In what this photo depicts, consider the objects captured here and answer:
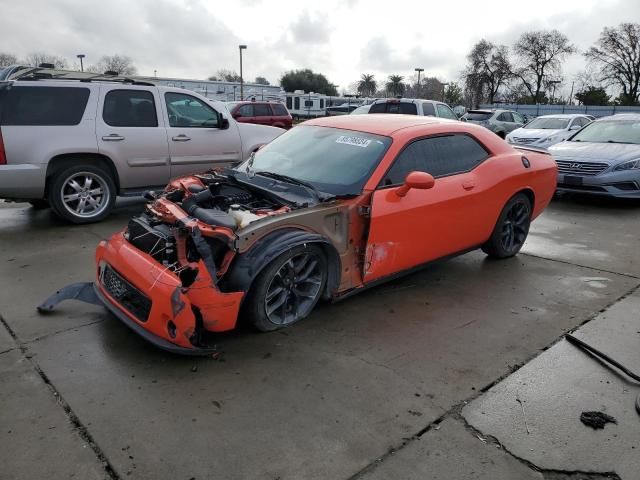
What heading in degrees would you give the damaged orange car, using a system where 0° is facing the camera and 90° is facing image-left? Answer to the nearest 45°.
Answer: approximately 45°

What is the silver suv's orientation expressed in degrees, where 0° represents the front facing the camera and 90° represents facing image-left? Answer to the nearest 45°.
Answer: approximately 270°

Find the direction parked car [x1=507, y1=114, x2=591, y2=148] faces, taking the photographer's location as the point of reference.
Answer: facing the viewer and to the left of the viewer

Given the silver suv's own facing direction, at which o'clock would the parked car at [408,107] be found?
The parked car is roughly at 11 o'clock from the silver suv.

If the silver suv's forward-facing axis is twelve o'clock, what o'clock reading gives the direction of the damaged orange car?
The damaged orange car is roughly at 2 o'clock from the silver suv.

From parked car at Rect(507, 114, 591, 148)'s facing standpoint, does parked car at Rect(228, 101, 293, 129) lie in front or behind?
in front

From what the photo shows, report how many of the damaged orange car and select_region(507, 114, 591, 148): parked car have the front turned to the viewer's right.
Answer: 0

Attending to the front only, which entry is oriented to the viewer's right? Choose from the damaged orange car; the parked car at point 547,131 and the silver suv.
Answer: the silver suv

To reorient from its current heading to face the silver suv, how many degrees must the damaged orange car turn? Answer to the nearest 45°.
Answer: approximately 90° to its right

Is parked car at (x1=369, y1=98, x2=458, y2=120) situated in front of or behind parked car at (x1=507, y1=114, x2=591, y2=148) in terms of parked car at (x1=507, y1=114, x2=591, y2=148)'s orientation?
in front

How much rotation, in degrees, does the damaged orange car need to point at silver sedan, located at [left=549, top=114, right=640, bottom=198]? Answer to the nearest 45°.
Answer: approximately 180°

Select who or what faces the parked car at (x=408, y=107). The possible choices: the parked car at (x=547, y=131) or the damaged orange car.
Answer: the parked car at (x=547, y=131)

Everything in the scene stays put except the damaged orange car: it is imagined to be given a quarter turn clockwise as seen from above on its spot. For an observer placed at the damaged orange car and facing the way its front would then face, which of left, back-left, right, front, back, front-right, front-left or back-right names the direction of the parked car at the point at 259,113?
front-right

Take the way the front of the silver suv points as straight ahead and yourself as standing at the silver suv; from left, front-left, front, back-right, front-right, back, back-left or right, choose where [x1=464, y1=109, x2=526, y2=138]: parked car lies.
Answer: front-left

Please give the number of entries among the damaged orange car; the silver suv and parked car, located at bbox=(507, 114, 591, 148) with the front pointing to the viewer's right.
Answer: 1
